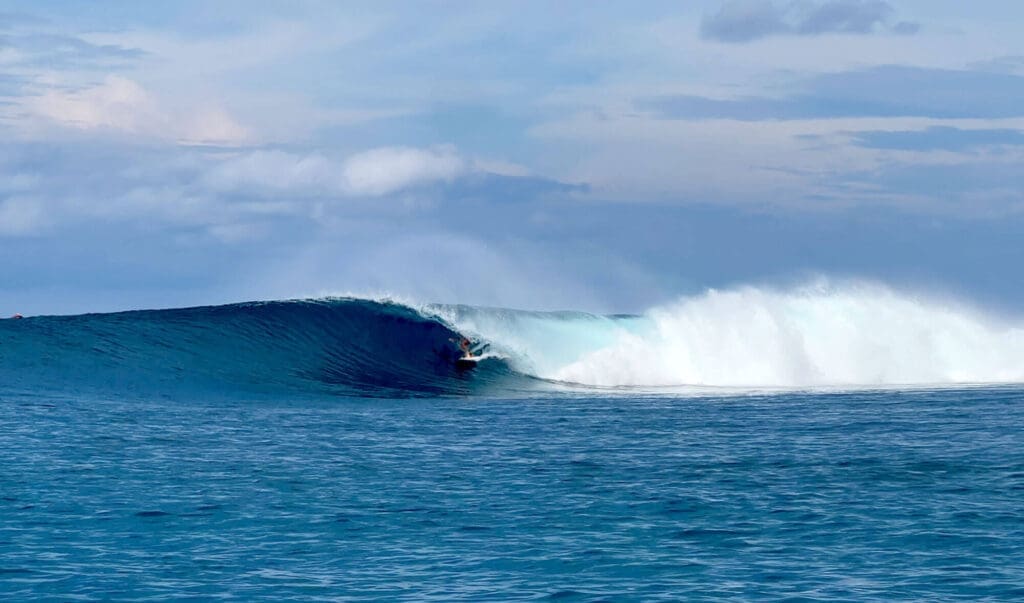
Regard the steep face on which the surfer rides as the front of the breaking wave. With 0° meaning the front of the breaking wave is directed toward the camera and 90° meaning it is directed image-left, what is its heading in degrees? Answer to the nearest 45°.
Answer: approximately 0°
